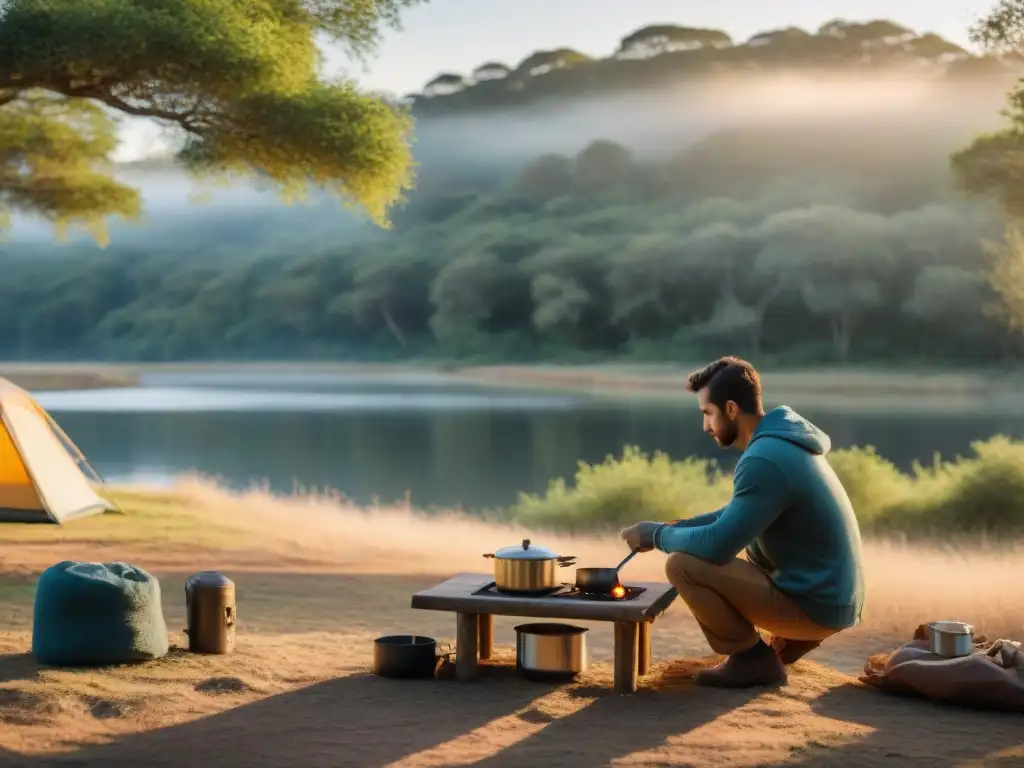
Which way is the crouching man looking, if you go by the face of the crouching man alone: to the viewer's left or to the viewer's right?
to the viewer's left

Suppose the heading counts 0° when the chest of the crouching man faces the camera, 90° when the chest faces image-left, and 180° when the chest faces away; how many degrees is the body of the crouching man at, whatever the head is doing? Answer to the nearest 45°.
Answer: approximately 90°

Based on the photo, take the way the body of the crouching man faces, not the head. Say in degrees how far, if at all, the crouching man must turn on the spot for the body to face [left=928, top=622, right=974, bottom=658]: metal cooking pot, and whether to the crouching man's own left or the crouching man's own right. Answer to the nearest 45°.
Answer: approximately 135° to the crouching man's own right

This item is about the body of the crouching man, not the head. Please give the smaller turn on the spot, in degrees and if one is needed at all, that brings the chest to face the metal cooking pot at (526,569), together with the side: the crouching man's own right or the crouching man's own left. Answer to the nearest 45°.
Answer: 0° — they already face it

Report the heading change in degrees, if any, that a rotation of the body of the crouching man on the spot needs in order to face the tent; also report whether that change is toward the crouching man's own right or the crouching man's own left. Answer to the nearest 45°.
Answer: approximately 45° to the crouching man's own right

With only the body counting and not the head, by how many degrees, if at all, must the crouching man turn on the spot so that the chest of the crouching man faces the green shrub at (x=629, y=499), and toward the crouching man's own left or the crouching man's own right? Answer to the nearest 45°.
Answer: approximately 90° to the crouching man's own right
